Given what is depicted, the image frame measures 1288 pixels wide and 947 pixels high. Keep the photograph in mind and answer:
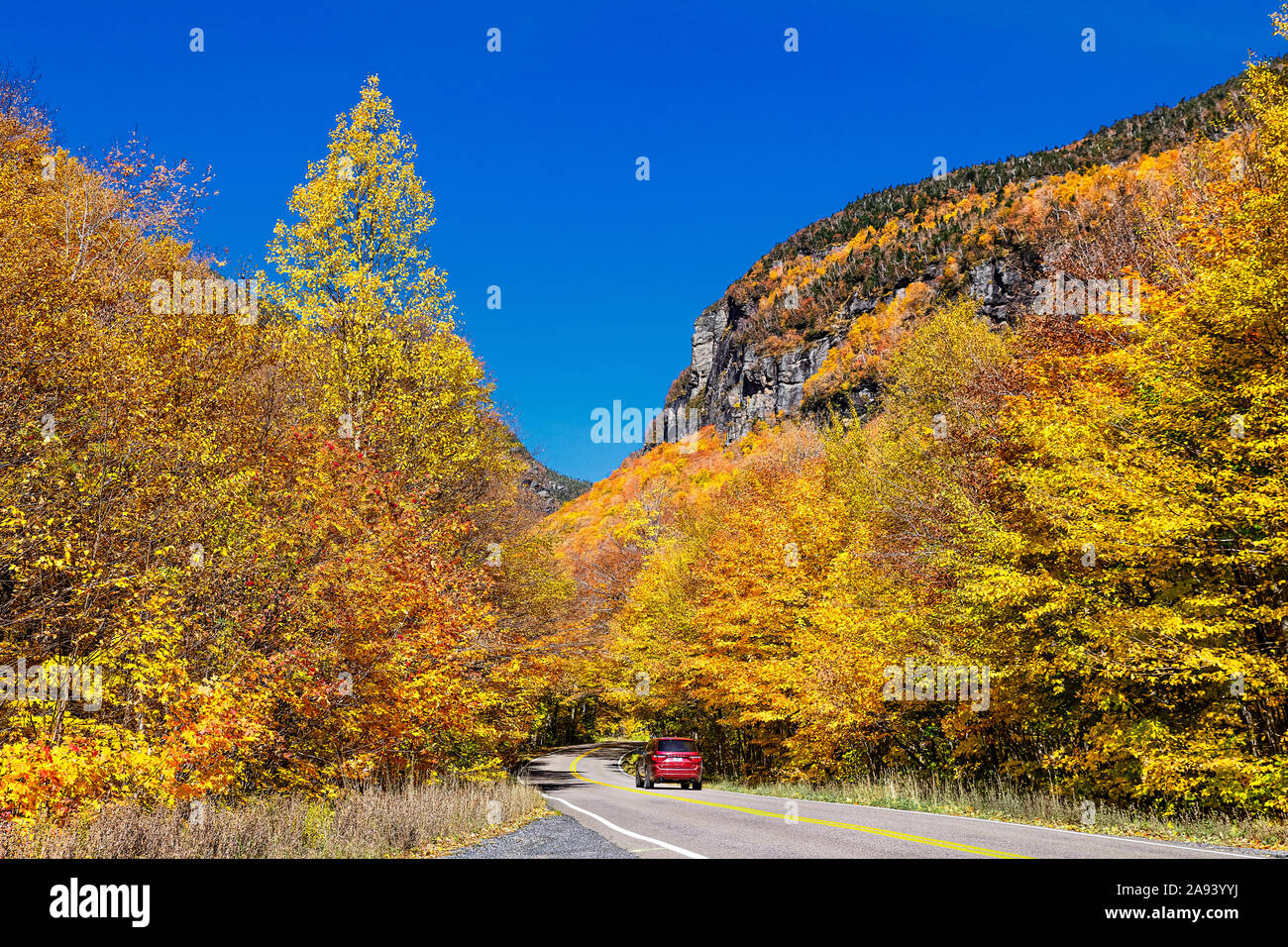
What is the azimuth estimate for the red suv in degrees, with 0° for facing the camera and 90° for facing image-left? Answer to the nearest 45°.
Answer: approximately 180°
